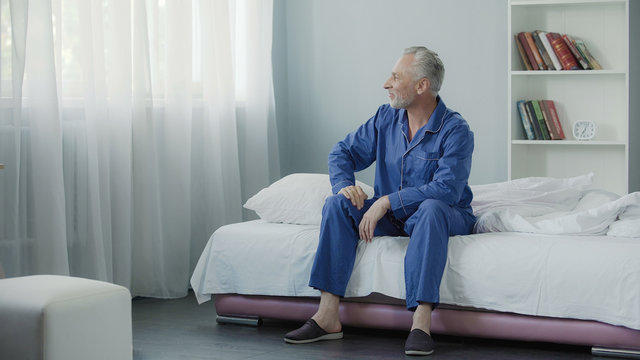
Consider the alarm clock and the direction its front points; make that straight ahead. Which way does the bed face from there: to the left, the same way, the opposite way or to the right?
to the left

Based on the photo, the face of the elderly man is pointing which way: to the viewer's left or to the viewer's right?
to the viewer's left

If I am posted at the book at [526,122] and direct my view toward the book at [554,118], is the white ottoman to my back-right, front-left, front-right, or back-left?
back-right

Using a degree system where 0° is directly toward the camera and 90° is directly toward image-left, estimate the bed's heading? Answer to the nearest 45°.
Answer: approximately 270°

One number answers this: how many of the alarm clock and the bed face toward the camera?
1

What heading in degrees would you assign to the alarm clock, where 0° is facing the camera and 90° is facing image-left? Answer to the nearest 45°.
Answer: approximately 0°

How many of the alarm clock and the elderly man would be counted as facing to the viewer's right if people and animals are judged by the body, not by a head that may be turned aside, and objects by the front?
0

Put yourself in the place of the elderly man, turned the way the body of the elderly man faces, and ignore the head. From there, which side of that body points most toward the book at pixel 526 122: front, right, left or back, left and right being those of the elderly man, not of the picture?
back

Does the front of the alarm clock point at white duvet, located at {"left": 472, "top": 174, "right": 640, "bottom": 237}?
yes

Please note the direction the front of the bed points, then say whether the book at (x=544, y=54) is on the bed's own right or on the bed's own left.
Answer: on the bed's own left
